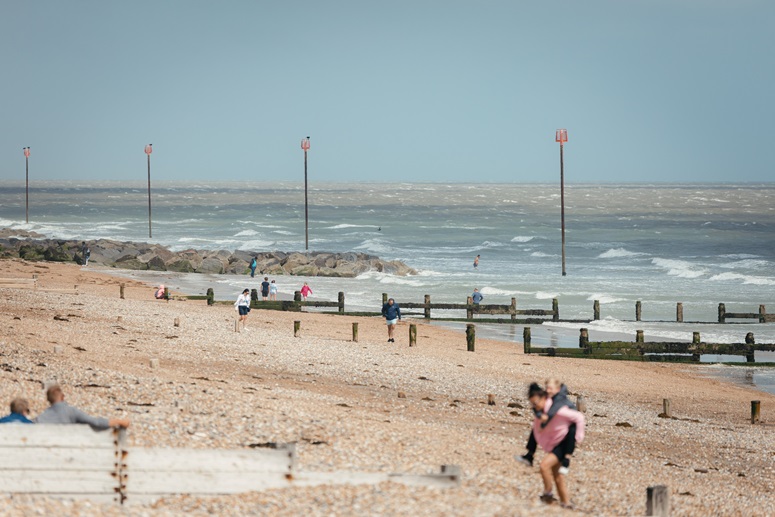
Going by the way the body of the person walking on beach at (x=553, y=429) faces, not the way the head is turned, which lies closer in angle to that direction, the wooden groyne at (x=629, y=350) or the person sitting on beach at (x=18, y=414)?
the person sitting on beach

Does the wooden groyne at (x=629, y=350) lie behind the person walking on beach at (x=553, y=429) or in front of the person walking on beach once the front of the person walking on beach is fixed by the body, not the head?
behind

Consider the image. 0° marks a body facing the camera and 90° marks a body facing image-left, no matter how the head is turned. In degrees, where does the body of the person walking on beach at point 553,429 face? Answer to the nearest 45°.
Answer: approximately 45°

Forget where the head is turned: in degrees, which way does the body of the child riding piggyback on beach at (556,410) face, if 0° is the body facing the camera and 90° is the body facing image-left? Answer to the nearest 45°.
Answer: approximately 45°

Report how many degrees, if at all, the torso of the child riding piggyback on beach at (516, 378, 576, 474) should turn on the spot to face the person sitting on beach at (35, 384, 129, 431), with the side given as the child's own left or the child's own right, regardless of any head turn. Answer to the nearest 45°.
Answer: approximately 45° to the child's own right
